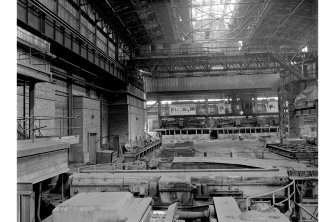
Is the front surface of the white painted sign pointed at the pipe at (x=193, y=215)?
yes

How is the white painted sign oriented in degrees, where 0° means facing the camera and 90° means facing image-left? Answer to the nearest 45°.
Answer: approximately 0°
